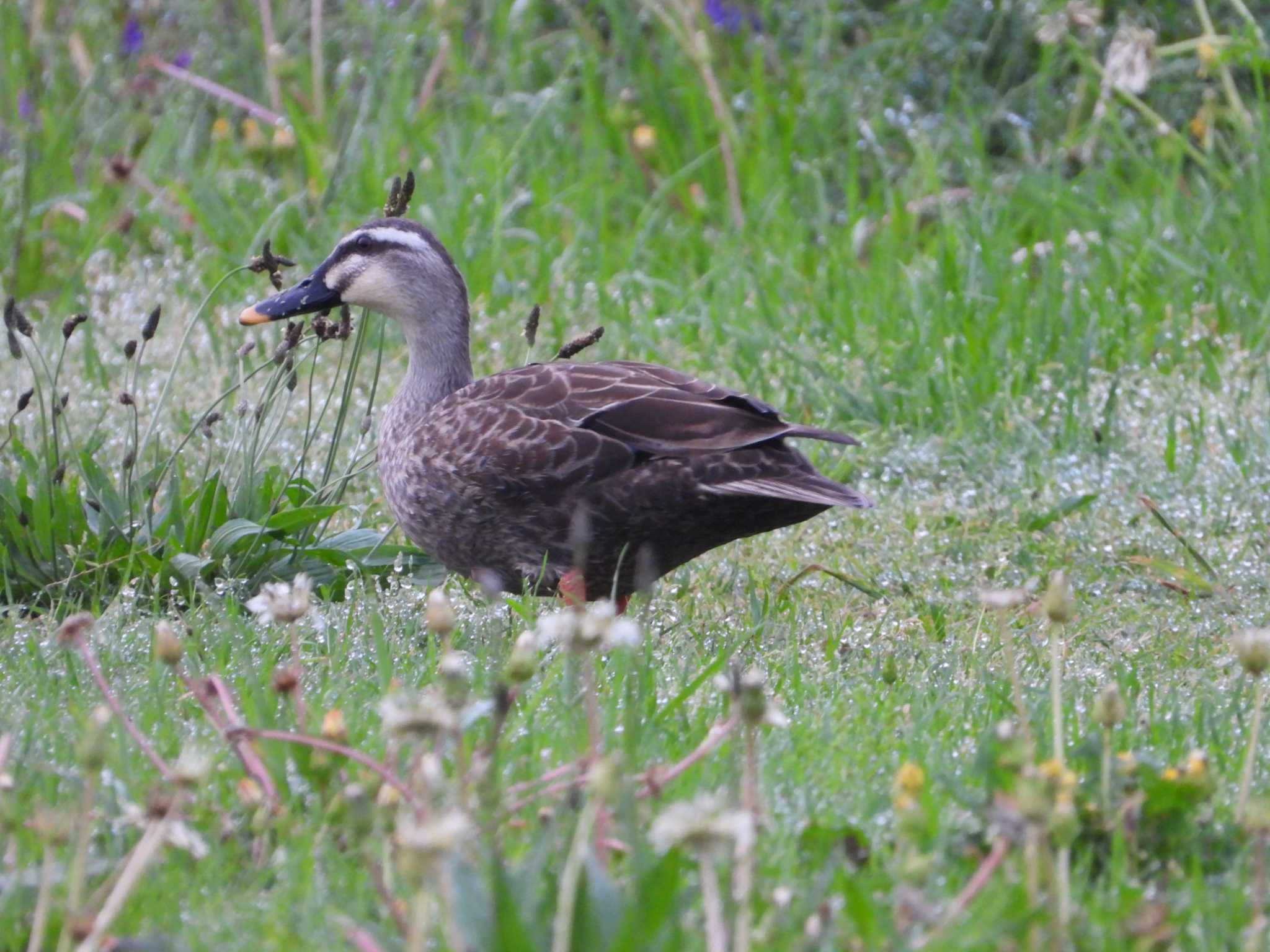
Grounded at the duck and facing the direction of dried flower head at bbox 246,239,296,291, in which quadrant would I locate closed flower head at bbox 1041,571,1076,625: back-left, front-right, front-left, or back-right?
back-left

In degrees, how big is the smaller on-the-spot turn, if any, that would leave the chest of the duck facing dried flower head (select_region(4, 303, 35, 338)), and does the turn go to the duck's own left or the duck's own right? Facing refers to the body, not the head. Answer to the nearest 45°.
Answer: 0° — it already faces it

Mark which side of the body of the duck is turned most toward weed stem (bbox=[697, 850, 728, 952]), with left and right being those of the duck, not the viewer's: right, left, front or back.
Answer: left

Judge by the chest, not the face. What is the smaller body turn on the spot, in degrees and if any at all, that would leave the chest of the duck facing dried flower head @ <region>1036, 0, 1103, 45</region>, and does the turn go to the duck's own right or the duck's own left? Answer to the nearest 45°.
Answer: approximately 135° to the duck's own right

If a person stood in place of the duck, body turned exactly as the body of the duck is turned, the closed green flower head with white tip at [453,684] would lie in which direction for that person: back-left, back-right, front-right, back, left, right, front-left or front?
left

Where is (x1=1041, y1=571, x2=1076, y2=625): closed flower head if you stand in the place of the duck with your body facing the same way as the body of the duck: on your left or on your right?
on your left

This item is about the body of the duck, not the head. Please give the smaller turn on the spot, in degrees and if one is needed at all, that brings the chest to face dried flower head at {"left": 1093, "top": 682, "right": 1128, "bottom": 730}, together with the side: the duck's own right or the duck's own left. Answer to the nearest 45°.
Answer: approximately 90° to the duck's own left

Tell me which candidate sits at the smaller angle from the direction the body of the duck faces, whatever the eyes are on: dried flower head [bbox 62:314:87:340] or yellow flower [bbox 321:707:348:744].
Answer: the dried flower head

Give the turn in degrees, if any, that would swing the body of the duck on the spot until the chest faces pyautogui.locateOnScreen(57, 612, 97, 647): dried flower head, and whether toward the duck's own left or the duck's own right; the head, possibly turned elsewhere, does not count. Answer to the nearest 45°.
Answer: approximately 45° to the duck's own left

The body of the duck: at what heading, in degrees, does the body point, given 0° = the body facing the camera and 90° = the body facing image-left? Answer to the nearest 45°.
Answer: approximately 90°

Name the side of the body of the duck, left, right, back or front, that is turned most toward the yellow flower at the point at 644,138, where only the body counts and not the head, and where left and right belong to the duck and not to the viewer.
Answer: right

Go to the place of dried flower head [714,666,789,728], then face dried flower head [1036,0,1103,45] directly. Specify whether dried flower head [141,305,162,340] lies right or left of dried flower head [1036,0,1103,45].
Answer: left

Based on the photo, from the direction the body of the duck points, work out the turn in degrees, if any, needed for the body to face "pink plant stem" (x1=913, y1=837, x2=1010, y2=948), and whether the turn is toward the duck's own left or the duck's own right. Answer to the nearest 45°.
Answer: approximately 90° to the duck's own left

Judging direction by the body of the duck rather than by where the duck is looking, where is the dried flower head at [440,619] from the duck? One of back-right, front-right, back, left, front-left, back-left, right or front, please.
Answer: left
